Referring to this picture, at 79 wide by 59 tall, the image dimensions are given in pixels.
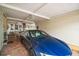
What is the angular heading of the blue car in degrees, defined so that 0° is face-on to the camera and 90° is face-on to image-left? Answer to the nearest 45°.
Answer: approximately 315°
